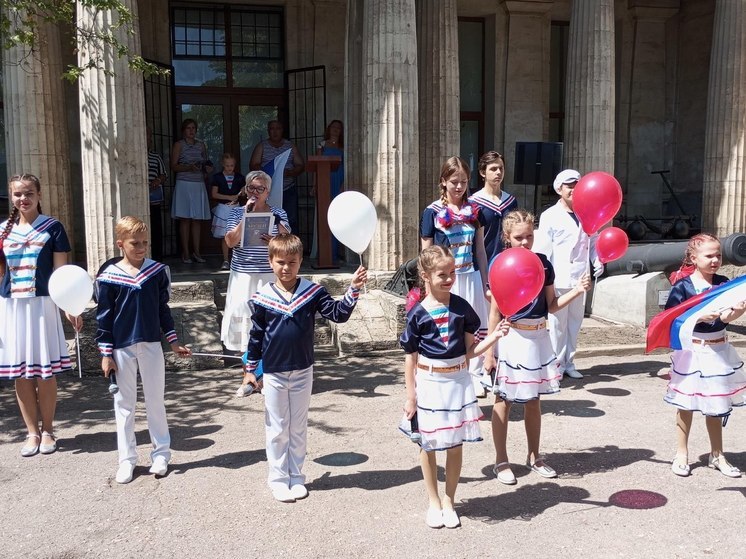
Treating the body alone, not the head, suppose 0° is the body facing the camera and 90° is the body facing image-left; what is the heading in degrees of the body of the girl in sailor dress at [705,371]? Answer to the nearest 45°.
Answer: approximately 315°

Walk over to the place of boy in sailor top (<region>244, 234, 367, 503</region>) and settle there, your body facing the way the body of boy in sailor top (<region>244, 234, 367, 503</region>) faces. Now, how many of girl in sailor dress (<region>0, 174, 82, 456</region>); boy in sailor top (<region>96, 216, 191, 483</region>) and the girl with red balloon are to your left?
1

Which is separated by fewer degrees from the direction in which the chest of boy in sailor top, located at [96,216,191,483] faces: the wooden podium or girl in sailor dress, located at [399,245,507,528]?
the girl in sailor dress

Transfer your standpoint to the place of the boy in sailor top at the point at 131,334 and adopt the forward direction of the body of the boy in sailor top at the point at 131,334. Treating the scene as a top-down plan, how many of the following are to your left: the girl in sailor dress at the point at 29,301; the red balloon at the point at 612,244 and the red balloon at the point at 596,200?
2

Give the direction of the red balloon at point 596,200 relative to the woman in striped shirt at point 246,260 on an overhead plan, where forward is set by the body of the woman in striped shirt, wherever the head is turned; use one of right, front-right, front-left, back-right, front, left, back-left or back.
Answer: front-left

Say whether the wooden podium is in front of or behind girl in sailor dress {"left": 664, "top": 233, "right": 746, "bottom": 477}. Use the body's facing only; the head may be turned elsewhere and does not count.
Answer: behind

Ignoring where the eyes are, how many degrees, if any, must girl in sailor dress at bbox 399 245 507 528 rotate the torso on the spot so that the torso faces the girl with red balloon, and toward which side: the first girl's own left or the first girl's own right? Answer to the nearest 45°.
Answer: approximately 135° to the first girl's own left
